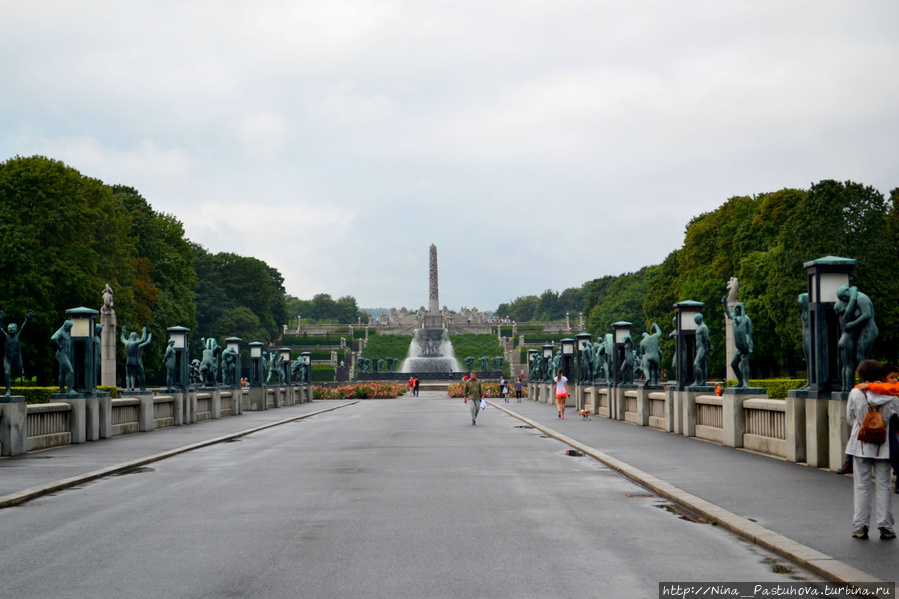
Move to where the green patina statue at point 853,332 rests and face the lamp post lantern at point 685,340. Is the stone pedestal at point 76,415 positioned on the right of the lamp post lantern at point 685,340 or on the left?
left

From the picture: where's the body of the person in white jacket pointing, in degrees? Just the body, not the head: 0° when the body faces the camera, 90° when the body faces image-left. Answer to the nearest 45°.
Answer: approximately 180°

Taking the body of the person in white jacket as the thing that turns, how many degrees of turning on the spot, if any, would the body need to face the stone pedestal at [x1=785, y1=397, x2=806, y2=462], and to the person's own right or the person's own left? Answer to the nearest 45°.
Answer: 0° — they already face it

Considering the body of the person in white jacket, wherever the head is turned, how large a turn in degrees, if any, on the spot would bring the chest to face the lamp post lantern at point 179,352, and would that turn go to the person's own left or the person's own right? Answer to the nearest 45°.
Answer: approximately 45° to the person's own left

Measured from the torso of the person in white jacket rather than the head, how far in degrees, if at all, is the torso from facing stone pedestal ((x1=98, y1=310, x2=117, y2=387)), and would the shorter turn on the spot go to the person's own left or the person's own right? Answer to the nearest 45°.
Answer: approximately 45° to the person's own left

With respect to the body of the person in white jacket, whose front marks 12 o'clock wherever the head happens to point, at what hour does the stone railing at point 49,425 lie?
The stone railing is roughly at 10 o'clock from the person in white jacket.

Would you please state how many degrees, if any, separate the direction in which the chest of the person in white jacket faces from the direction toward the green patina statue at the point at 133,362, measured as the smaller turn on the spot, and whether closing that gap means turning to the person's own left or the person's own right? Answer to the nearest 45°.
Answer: approximately 45° to the person's own left

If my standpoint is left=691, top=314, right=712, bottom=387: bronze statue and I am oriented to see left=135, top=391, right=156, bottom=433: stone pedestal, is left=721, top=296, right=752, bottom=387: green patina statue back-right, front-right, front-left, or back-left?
back-left
